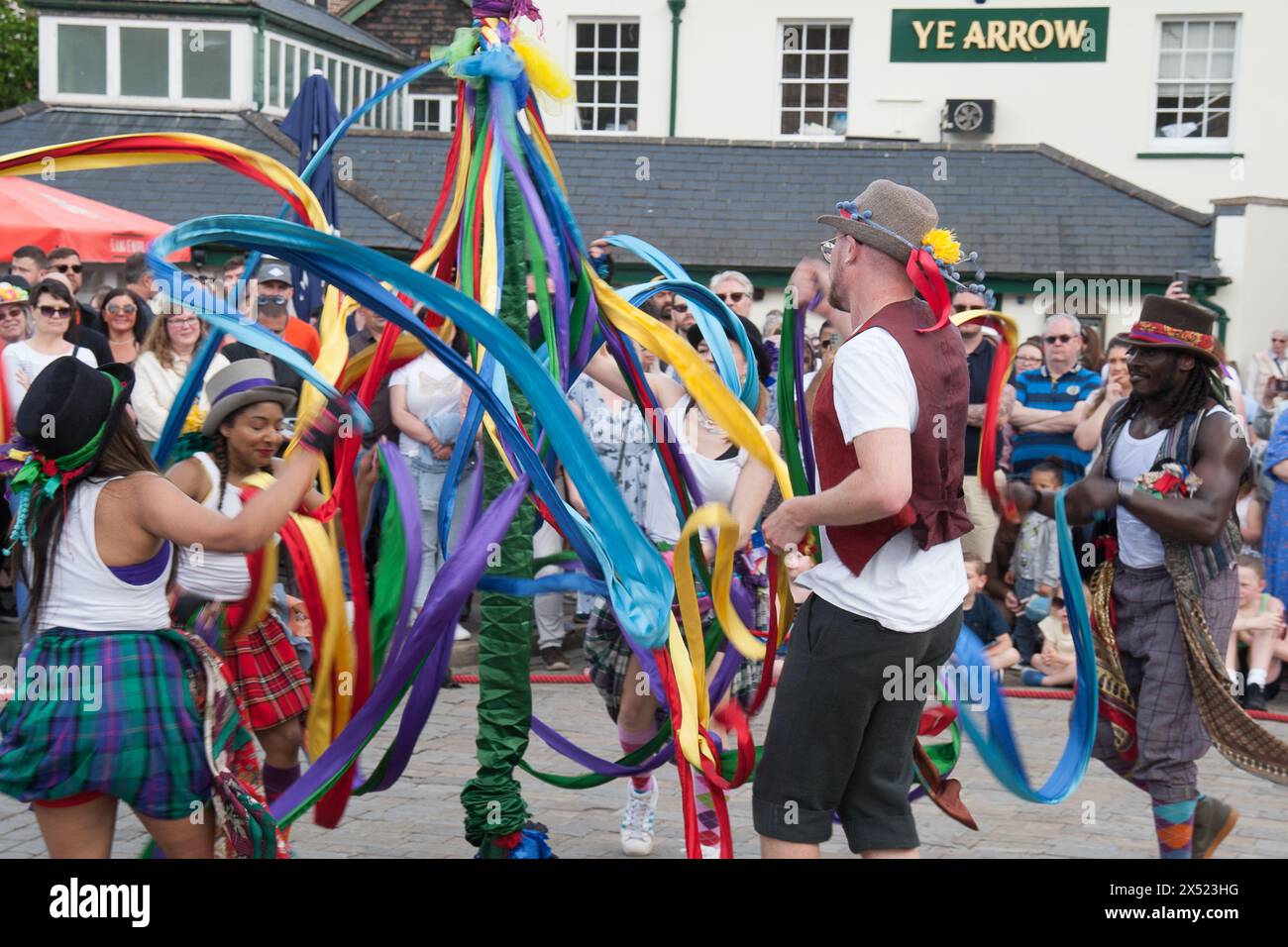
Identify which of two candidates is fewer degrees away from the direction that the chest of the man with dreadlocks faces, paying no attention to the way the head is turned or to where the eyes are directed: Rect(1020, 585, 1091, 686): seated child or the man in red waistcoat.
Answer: the man in red waistcoat

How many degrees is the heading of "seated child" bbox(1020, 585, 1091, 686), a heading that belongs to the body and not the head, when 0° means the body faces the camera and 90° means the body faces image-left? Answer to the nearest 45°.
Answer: approximately 45°

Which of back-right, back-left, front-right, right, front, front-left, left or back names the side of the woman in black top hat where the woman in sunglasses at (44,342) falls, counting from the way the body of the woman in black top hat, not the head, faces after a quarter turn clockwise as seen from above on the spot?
back-left

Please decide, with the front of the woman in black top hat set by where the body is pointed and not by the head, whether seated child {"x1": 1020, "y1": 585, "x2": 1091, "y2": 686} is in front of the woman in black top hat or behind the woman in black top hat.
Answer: in front

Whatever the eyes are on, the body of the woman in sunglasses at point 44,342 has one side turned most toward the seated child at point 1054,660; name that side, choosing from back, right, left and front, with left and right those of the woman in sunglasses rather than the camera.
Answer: left

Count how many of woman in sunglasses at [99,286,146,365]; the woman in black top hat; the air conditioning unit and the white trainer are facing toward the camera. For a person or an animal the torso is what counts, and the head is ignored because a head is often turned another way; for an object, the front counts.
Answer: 3

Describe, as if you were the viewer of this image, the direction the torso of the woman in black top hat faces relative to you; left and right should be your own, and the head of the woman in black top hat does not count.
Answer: facing away from the viewer and to the right of the viewer

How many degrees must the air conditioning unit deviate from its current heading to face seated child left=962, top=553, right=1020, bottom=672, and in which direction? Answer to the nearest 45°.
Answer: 0° — it already faces them

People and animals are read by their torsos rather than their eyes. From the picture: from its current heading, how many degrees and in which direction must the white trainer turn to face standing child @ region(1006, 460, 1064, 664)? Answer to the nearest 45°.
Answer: approximately 135° to its left

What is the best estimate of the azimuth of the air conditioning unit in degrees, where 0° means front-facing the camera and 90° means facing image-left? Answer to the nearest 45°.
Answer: approximately 0°
